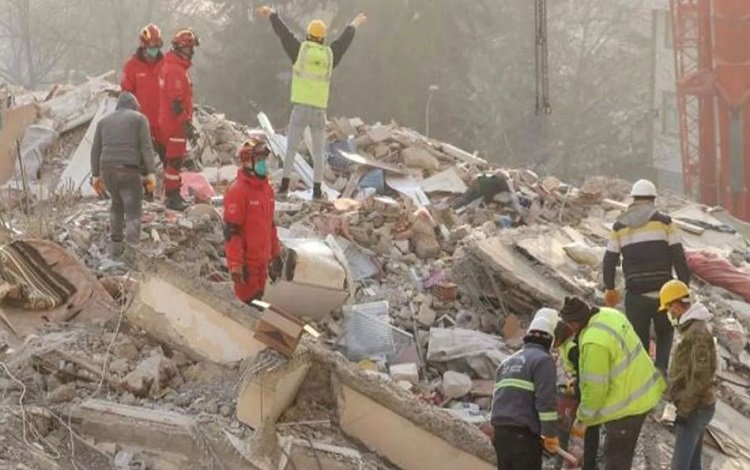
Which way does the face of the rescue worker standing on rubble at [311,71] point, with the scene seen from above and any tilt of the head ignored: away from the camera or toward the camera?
away from the camera

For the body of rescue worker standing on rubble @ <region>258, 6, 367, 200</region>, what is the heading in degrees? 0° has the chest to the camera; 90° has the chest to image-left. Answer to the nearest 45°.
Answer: approximately 180°

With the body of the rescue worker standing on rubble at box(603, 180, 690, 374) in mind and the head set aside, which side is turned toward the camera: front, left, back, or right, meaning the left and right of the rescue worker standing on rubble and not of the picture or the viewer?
back

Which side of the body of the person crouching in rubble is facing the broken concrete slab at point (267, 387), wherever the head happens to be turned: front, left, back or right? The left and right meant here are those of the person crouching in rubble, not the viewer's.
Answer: front

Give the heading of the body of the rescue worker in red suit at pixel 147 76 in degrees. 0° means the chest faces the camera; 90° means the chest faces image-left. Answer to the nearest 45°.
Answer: approximately 0°

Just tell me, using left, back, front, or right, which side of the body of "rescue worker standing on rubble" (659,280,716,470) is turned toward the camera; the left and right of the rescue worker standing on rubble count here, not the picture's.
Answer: left

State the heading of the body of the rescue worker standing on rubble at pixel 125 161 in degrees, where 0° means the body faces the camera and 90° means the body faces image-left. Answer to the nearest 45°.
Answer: approximately 180°

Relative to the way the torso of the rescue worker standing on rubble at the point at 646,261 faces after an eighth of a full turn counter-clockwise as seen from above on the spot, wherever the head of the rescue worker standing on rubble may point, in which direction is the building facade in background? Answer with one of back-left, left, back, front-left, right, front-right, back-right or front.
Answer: front-right

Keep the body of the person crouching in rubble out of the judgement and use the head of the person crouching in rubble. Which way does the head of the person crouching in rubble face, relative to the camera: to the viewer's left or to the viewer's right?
to the viewer's left

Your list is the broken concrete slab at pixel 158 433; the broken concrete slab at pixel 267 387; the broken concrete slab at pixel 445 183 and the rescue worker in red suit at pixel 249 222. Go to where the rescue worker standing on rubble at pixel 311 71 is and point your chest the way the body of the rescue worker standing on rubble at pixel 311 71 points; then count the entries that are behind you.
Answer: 3
